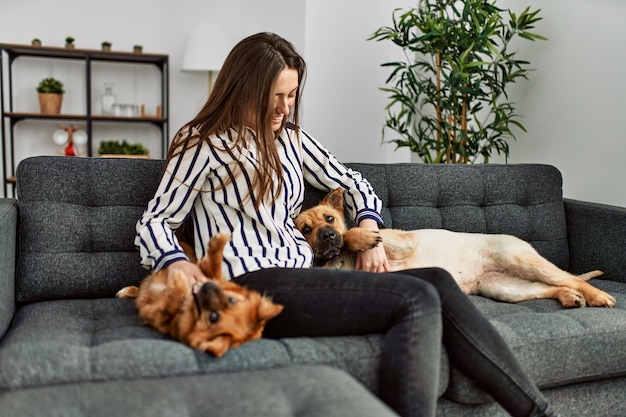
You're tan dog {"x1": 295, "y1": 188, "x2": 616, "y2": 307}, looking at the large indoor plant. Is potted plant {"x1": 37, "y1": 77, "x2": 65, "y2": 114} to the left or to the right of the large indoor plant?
left

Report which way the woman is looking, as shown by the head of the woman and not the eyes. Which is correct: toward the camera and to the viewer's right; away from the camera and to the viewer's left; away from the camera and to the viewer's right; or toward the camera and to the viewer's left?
toward the camera and to the viewer's right

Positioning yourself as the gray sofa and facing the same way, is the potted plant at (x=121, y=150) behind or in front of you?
behind

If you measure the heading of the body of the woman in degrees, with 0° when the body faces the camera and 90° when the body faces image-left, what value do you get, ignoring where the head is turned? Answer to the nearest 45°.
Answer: approximately 315°

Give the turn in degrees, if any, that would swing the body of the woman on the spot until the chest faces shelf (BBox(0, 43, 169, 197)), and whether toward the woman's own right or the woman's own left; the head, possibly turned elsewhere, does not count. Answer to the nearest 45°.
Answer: approximately 180°

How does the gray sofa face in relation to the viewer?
toward the camera

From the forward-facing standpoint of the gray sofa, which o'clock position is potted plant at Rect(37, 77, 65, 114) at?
The potted plant is roughly at 5 o'clock from the gray sofa.

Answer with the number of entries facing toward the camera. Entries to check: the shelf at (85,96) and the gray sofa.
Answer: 2

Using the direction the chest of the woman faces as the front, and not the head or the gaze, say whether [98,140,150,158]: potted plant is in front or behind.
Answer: behind

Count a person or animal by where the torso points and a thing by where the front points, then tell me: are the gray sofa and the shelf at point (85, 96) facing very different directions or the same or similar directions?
same or similar directions

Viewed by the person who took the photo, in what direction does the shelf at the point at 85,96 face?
facing the viewer

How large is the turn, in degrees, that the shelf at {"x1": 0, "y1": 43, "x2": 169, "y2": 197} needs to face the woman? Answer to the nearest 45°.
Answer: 0° — it already faces them
